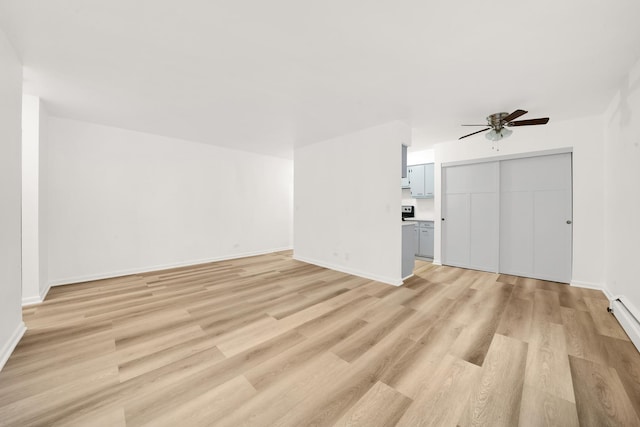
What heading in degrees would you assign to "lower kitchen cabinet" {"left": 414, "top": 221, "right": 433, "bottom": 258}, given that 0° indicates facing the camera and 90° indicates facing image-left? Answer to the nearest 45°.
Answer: approximately 45°
